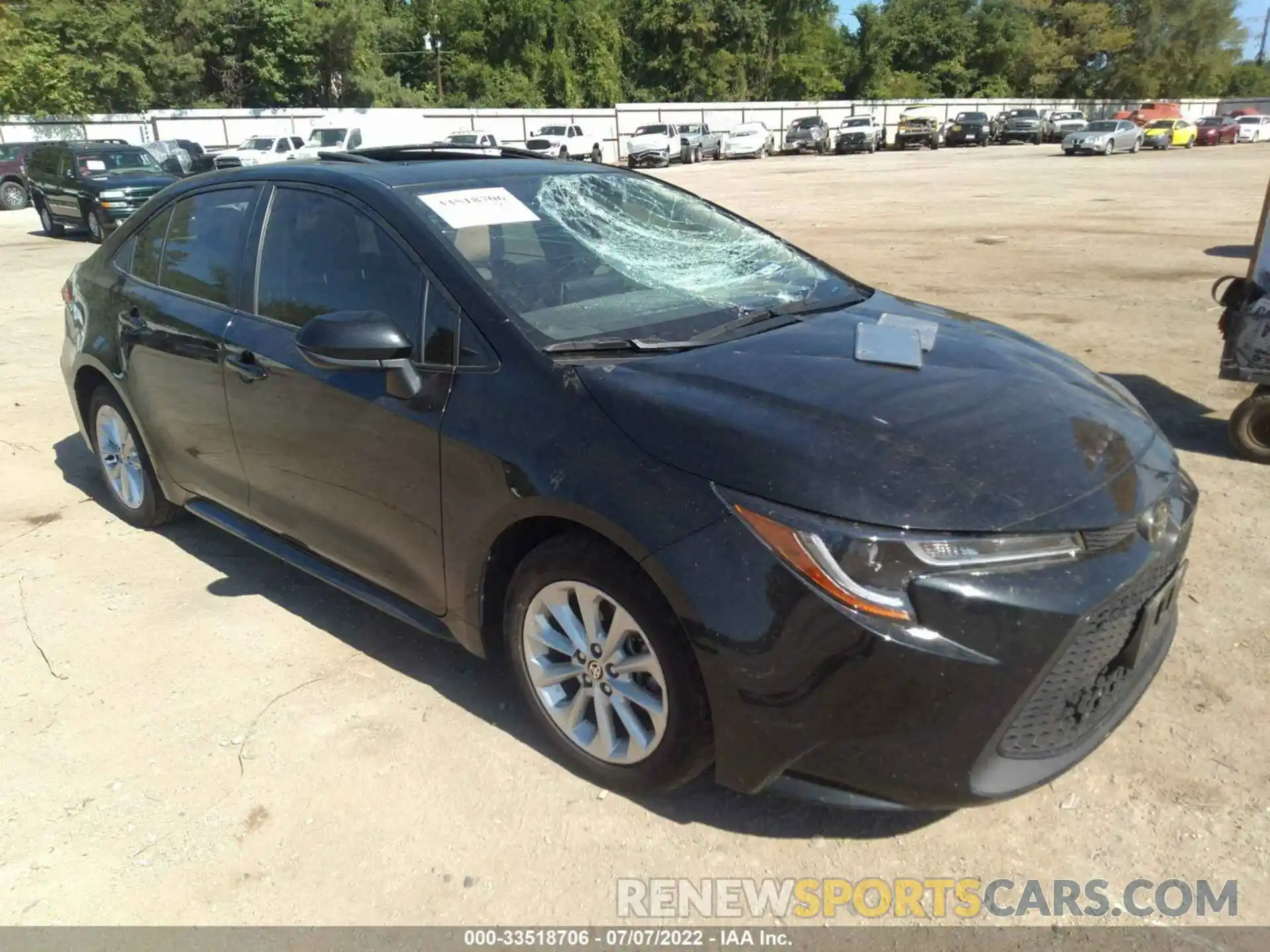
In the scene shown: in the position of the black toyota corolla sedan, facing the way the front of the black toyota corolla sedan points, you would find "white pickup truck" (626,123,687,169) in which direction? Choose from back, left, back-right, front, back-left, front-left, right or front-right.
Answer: back-left

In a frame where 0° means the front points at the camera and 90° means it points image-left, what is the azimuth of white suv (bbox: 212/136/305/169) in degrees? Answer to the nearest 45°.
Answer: approximately 45°

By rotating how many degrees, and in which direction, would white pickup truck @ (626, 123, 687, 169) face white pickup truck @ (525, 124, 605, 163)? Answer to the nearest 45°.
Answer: approximately 45° to its right

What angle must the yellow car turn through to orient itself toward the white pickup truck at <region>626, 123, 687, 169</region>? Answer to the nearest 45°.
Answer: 0° — it already faces it

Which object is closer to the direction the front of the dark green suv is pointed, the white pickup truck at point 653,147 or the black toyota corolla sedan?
the black toyota corolla sedan

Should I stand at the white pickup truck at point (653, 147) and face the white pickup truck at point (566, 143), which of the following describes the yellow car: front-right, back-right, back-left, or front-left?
back-right

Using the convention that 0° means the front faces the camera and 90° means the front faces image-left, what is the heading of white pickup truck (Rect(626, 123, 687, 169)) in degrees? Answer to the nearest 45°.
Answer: approximately 45°

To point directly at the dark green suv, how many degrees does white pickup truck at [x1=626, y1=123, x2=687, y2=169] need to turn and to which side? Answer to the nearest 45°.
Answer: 0° — it already faces it

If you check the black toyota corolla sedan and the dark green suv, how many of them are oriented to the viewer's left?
0

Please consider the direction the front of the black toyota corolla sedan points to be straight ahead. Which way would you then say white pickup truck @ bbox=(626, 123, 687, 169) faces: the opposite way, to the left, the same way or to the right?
to the right

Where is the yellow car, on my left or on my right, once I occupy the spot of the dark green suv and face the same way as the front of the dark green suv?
on my left

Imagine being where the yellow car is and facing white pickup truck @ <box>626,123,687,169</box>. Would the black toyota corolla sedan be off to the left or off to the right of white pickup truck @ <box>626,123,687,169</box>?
left

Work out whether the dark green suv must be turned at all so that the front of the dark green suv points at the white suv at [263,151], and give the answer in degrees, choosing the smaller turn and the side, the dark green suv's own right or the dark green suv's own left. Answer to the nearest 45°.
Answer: approximately 135° to the dark green suv's own left

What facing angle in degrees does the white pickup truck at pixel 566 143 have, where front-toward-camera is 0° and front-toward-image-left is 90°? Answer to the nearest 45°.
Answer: approximately 45°
